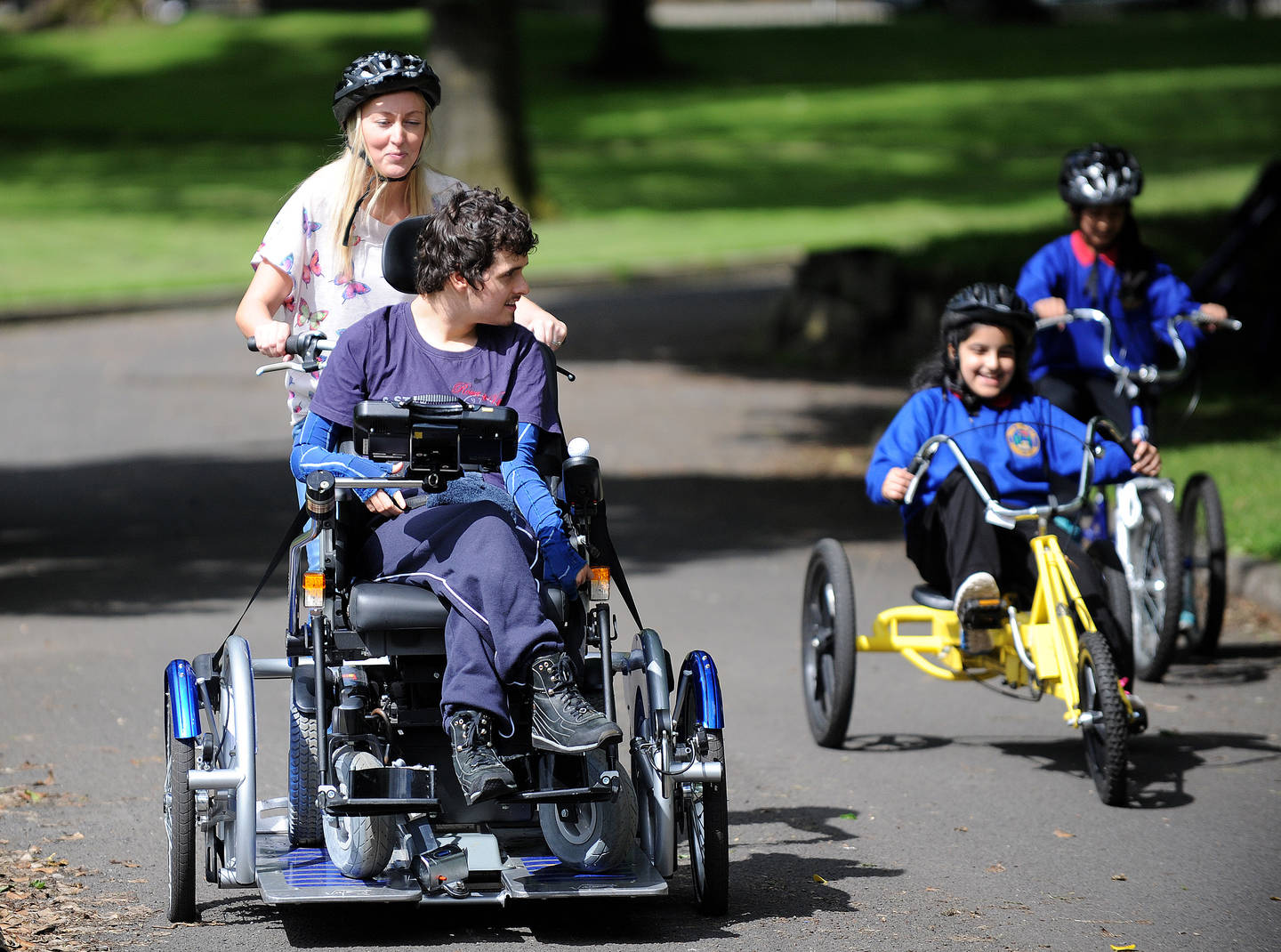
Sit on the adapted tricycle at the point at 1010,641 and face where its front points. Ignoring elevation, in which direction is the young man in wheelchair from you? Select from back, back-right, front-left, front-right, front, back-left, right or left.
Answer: right

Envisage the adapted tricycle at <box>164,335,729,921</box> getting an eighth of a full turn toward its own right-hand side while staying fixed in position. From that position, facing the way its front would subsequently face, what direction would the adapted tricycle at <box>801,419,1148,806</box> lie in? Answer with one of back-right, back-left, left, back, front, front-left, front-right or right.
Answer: back

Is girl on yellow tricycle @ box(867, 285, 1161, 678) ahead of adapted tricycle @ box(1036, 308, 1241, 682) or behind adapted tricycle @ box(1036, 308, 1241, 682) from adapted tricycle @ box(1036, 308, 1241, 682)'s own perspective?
ahead

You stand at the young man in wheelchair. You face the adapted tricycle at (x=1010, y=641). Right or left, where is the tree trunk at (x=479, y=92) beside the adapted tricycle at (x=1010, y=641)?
left

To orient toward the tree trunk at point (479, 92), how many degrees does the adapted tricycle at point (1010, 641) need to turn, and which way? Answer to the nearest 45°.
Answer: approximately 135° to its left

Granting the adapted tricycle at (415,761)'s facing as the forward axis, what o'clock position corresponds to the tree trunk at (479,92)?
The tree trunk is roughly at 6 o'clock from the adapted tricycle.

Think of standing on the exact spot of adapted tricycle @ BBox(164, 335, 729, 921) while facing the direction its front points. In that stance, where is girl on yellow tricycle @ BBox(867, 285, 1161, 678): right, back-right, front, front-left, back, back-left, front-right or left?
back-left

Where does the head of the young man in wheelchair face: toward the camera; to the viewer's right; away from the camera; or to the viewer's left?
to the viewer's right

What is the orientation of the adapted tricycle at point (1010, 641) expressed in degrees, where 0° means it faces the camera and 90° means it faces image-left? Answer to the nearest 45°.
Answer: approximately 315°

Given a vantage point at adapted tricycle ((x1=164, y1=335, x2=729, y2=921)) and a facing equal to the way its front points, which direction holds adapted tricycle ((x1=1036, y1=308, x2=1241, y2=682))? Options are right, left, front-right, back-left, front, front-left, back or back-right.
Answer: back-left

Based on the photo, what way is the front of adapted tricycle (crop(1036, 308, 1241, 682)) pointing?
toward the camera

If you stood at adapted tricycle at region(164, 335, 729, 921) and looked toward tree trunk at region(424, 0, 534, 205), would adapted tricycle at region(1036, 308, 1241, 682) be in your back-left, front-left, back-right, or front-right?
front-right

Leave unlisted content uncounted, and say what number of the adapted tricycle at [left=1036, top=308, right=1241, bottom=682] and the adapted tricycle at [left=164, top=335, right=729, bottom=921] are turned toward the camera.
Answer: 2
